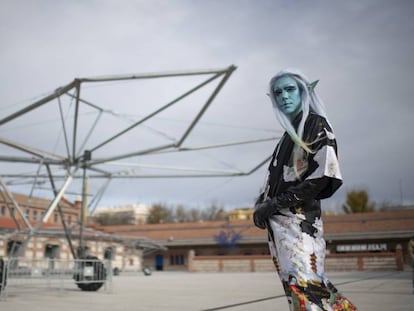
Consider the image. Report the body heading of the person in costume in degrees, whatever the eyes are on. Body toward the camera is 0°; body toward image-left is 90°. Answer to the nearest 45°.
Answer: approximately 45°

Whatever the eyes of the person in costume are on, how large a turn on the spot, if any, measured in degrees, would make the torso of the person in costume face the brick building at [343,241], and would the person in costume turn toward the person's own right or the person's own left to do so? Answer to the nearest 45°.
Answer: approximately 135° to the person's own right
